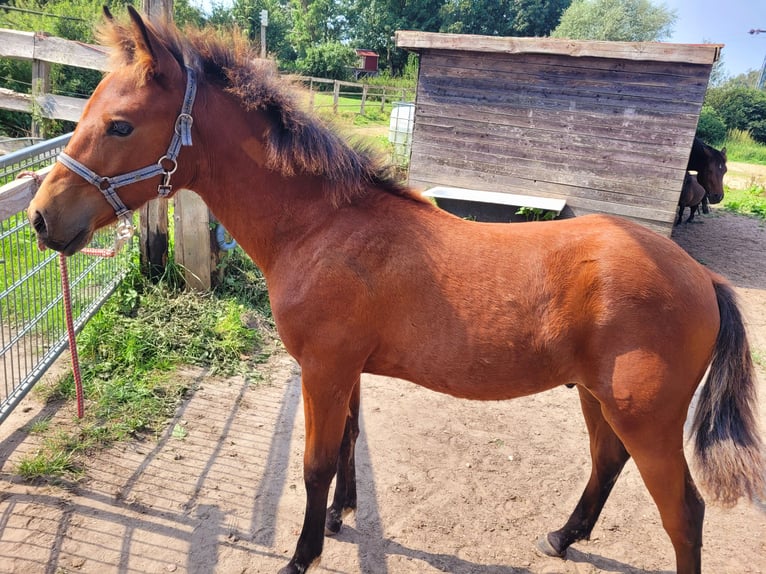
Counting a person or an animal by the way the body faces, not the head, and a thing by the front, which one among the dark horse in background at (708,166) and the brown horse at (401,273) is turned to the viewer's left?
the brown horse

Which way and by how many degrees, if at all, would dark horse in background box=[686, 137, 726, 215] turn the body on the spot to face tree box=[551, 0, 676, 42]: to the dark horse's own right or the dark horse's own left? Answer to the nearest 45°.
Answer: approximately 135° to the dark horse's own left

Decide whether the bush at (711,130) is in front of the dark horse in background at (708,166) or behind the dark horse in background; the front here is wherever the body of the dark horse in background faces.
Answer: behind

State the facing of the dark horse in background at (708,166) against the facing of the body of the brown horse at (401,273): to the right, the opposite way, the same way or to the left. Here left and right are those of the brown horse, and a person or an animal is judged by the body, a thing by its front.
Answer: to the left

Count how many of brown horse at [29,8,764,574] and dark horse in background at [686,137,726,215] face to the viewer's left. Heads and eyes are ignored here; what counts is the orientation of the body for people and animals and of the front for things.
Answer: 1

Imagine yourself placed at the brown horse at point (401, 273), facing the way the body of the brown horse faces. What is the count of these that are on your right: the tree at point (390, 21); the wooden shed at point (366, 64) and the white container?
3

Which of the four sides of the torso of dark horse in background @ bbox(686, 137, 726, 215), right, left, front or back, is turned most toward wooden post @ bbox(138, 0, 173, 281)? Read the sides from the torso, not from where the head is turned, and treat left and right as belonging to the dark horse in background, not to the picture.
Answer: right

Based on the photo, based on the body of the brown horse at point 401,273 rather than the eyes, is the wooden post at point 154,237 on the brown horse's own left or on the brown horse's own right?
on the brown horse's own right

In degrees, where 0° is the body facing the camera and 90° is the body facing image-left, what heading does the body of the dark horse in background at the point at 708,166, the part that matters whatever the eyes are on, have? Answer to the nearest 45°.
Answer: approximately 315°

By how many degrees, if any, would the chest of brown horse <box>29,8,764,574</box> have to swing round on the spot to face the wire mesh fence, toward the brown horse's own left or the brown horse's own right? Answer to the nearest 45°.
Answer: approximately 45° to the brown horse's own right

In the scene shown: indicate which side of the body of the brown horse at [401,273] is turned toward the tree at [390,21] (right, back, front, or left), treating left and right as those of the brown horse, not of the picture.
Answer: right

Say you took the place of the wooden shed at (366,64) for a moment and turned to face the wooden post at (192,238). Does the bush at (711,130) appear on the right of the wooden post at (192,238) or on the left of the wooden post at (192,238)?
left

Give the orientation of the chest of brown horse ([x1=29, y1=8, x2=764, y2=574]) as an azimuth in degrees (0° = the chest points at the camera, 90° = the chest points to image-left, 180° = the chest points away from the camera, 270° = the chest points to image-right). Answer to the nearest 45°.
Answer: approximately 90°

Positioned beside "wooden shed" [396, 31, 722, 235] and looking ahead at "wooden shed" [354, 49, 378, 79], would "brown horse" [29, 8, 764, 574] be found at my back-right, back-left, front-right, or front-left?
back-left

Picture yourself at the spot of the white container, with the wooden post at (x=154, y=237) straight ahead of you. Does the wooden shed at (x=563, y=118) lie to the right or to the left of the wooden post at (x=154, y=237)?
left

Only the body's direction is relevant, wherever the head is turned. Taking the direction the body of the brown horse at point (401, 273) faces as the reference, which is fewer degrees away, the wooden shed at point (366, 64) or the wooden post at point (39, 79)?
the wooden post
